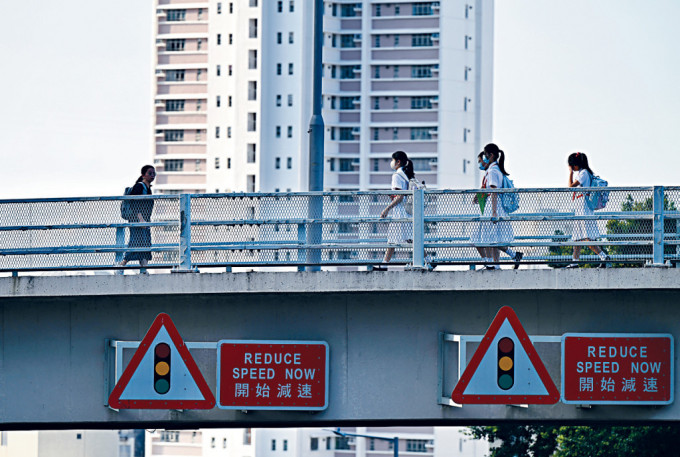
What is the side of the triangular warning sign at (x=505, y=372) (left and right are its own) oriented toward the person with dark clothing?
right

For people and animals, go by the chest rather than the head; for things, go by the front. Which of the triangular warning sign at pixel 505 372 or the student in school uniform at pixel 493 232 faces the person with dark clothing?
the student in school uniform

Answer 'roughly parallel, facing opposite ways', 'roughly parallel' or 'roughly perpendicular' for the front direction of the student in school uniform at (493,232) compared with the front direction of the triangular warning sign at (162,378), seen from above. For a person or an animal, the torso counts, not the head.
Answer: roughly perpendicular

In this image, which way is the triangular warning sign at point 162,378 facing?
toward the camera

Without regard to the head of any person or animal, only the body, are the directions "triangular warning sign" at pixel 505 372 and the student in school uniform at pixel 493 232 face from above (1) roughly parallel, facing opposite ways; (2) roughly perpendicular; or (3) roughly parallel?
roughly perpendicular

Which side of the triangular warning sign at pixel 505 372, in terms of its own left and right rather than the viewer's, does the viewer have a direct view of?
front

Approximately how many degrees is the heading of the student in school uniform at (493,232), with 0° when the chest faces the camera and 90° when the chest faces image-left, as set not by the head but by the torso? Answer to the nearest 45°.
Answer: approximately 90°

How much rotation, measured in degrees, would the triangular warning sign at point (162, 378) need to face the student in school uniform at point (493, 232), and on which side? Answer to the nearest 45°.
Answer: approximately 90° to its left

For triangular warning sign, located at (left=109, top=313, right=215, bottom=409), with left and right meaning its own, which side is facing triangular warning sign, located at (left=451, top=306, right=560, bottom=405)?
left

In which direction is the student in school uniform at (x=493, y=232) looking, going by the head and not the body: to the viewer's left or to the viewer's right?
to the viewer's left
